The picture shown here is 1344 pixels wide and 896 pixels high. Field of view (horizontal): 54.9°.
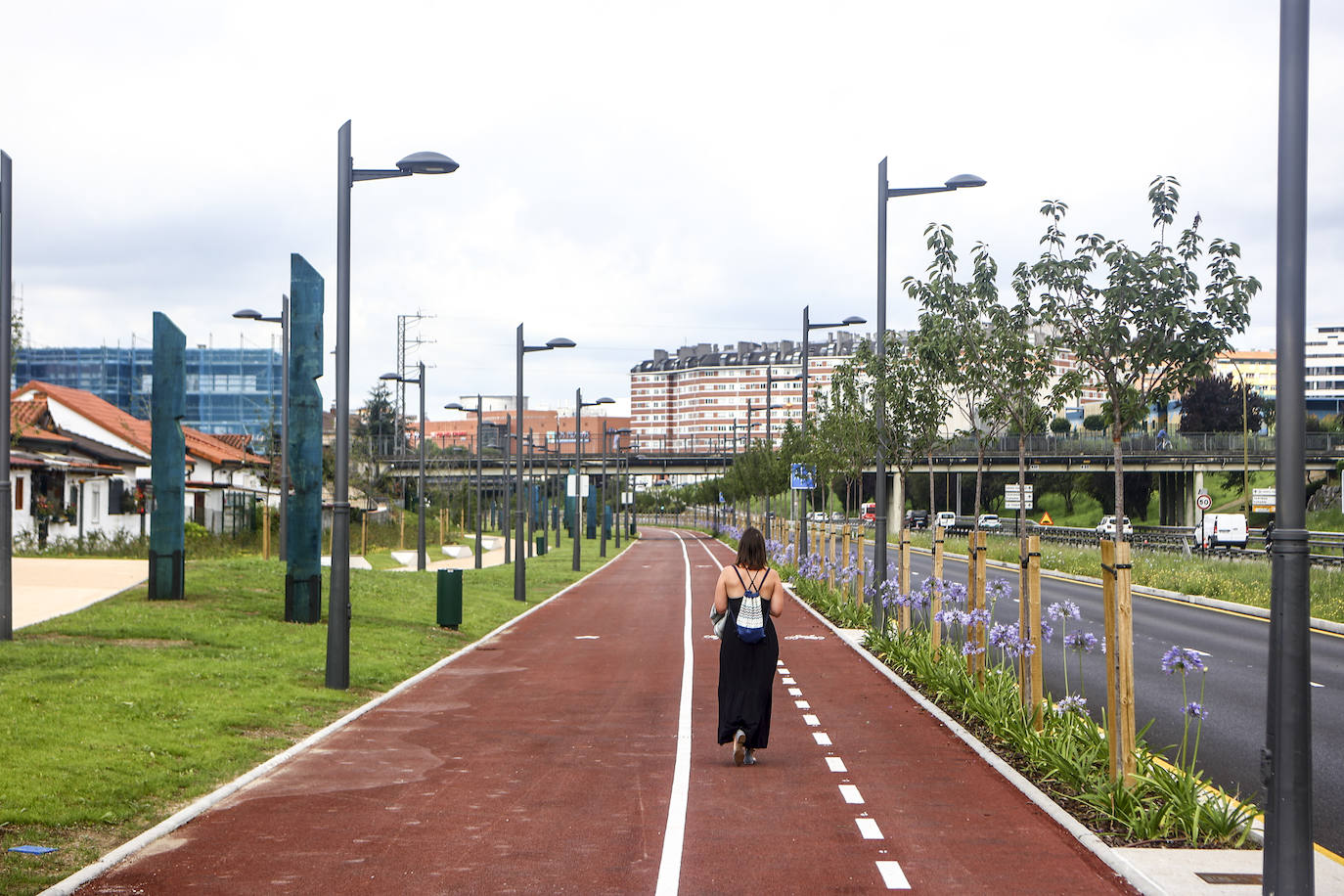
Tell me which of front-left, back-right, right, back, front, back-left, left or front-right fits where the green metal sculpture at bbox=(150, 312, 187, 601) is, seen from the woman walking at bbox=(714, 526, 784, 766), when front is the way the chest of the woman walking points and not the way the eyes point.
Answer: front-left

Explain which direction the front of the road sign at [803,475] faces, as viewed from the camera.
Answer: facing the viewer

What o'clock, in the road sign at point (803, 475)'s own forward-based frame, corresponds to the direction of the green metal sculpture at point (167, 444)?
The green metal sculpture is roughly at 1 o'clock from the road sign.

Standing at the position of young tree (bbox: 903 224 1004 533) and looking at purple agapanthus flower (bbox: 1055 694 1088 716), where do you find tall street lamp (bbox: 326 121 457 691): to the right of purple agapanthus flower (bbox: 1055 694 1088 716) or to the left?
right

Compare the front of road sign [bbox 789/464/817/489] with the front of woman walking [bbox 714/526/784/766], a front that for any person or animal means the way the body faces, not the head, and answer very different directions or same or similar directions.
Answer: very different directions

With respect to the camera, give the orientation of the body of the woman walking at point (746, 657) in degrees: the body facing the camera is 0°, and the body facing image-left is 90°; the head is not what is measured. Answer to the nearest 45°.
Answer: approximately 180°

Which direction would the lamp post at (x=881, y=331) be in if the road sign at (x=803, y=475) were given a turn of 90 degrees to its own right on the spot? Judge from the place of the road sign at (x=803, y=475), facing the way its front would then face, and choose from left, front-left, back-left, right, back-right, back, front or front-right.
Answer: left

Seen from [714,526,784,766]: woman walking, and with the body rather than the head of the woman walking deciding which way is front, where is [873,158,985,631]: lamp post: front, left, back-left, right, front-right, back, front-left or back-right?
front

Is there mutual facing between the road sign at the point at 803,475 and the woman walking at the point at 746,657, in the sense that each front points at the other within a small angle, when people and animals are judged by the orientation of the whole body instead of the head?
yes

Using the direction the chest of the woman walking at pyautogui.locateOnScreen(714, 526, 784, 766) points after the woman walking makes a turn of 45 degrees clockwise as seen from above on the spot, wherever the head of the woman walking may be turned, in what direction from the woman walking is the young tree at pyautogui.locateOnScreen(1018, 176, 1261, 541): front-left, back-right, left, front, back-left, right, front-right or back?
front

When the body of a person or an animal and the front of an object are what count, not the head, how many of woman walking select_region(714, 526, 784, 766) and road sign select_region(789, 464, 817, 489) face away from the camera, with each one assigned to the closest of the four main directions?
1

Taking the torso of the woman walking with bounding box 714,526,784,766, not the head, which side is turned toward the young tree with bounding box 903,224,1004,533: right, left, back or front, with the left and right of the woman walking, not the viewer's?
front

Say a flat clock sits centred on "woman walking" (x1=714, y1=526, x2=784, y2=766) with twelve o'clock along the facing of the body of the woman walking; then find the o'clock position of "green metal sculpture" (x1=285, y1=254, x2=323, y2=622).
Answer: The green metal sculpture is roughly at 11 o'clock from the woman walking.

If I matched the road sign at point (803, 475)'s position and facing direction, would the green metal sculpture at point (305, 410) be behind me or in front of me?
in front

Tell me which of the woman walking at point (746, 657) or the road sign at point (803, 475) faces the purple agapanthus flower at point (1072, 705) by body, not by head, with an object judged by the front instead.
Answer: the road sign

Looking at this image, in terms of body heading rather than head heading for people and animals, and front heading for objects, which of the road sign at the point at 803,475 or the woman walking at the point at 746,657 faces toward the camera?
the road sign

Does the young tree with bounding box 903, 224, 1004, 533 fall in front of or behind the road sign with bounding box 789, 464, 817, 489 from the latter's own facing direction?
in front

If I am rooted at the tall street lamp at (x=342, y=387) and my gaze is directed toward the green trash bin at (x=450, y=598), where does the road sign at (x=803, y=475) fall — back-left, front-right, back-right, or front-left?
front-right
